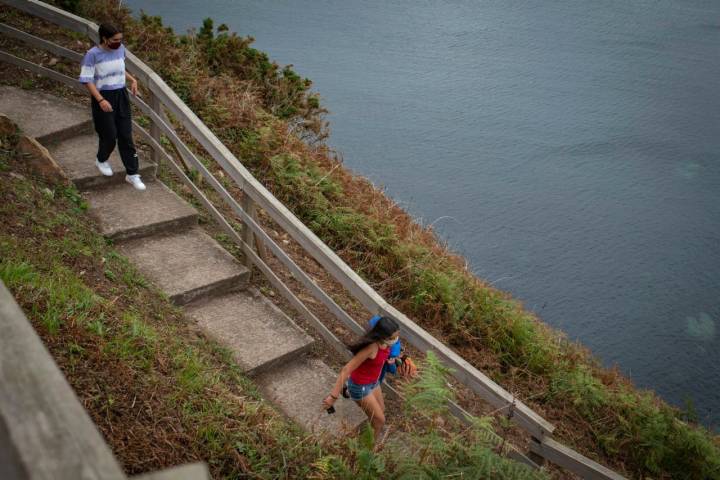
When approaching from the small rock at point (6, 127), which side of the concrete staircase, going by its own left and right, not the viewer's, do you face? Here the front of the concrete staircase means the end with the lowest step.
back

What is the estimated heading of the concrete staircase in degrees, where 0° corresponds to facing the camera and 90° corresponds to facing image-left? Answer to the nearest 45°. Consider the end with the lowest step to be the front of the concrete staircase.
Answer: approximately 315°
